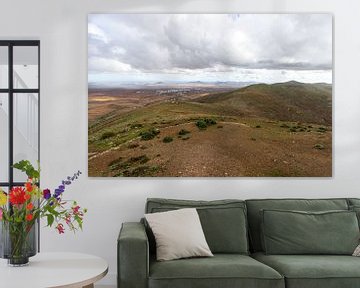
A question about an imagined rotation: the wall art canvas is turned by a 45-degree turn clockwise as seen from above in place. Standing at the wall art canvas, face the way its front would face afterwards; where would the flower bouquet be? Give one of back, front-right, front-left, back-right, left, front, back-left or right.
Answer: front

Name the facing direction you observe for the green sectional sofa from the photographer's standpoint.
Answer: facing the viewer

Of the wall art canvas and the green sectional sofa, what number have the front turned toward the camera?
2

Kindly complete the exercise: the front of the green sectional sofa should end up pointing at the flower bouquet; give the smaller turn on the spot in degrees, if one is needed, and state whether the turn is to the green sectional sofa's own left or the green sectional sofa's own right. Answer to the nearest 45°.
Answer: approximately 45° to the green sectional sofa's own right

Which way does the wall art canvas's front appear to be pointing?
toward the camera

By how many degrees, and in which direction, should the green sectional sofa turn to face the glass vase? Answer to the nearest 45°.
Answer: approximately 45° to its right

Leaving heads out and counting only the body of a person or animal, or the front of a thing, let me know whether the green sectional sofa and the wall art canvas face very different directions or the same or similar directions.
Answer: same or similar directions
